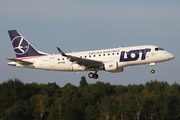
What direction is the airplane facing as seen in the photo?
to the viewer's right
